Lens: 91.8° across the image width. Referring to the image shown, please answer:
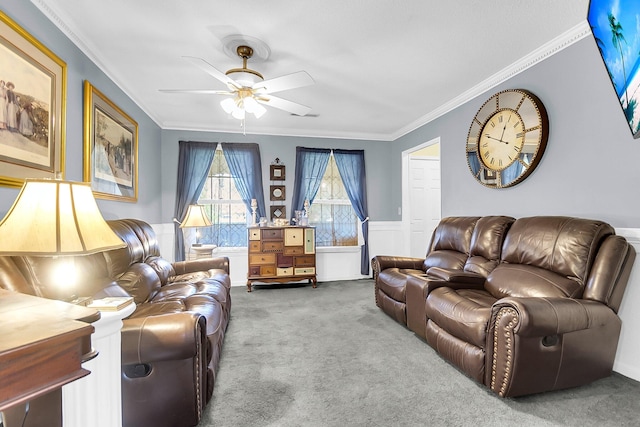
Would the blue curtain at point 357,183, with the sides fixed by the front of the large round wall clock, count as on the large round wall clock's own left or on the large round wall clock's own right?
on the large round wall clock's own right

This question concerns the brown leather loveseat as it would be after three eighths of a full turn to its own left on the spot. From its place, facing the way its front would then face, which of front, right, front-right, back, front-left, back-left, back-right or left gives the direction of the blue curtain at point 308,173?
back-left

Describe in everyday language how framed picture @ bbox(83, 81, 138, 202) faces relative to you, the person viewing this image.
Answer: facing the viewer and to the right of the viewer

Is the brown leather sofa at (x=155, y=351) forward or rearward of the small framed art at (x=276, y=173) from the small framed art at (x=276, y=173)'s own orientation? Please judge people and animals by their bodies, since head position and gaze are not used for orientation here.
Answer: forward

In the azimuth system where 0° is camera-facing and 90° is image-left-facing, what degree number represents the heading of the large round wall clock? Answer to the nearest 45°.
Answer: approximately 45°

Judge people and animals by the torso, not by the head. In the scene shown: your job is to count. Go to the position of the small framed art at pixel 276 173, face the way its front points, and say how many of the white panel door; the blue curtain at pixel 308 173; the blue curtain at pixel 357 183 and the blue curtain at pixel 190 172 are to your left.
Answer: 3

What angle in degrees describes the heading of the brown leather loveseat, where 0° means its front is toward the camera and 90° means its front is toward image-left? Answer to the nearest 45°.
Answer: approximately 45°

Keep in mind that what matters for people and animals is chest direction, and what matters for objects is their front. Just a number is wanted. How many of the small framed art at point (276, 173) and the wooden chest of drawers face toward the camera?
2

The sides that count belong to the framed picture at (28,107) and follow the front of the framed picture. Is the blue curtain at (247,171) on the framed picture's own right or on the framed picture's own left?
on the framed picture's own left

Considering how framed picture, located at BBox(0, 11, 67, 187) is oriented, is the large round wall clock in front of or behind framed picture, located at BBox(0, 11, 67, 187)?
in front

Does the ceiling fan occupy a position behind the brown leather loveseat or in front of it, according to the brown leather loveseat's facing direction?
in front

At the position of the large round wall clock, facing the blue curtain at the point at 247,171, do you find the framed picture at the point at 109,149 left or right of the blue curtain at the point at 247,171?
left

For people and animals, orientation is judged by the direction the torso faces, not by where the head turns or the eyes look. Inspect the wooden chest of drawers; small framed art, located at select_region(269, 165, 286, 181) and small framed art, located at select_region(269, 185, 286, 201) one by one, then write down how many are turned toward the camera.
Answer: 3

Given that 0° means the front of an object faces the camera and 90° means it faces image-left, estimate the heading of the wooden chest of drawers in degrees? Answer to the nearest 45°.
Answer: approximately 0°
